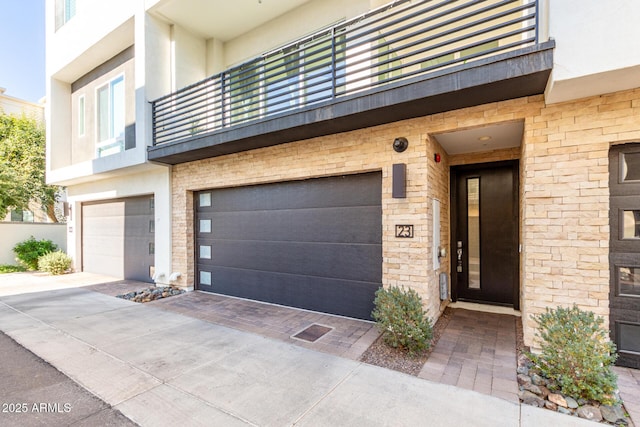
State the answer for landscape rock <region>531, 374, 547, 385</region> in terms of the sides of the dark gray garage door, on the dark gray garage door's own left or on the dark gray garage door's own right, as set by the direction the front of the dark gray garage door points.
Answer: on the dark gray garage door's own left

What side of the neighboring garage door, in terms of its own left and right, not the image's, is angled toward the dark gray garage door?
left

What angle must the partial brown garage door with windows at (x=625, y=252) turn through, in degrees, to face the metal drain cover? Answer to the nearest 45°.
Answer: approximately 45° to its right

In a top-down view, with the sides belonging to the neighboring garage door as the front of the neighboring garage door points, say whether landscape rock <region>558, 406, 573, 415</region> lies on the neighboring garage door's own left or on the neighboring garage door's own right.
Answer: on the neighboring garage door's own left

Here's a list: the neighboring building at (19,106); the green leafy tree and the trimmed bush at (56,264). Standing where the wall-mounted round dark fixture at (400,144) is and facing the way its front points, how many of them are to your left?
0

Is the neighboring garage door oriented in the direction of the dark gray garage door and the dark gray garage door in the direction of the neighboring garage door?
no

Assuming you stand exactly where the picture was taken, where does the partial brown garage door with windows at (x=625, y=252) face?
facing the viewer

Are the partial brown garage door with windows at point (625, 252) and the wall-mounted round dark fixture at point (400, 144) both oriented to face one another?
no

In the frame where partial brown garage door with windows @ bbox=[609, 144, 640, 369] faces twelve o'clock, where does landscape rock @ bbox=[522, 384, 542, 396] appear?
The landscape rock is roughly at 1 o'clock from the partial brown garage door with windows.

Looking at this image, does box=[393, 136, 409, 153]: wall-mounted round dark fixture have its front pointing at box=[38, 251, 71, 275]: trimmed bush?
no

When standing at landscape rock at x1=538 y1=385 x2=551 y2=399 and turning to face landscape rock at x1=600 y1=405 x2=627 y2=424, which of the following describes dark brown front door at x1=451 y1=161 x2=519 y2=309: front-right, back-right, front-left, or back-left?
back-left

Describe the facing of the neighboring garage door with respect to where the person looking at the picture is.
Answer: facing the viewer and to the left of the viewer

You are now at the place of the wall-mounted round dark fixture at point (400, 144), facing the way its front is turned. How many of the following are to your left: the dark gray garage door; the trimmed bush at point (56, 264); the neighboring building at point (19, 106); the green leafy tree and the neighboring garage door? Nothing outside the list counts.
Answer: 0

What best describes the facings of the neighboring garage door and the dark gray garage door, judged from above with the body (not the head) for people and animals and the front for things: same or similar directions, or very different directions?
same or similar directions

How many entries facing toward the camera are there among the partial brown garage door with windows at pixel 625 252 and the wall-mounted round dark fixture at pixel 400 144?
2

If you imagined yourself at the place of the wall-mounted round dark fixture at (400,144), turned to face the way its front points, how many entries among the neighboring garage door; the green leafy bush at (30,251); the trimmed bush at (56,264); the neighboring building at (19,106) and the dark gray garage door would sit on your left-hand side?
0

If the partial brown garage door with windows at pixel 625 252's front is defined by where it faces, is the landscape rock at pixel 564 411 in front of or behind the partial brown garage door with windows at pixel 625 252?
in front

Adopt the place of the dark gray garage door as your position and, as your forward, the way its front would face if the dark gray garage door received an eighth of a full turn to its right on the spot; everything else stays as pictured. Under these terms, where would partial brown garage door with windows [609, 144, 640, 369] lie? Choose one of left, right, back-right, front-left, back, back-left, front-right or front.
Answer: back-left

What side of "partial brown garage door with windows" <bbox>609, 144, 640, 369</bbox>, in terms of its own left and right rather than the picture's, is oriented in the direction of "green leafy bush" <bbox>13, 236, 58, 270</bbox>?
right
